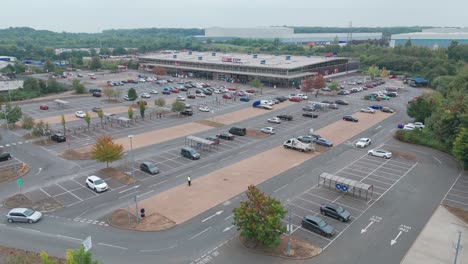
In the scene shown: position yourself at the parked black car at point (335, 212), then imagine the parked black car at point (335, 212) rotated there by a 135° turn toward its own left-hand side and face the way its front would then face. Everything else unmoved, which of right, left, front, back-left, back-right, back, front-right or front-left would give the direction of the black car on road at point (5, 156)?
left

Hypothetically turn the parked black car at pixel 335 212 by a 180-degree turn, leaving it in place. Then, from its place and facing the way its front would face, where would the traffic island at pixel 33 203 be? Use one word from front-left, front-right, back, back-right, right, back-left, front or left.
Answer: front-left

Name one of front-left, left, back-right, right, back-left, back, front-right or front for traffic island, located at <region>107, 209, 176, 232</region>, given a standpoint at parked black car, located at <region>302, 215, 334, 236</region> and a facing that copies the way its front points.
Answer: back-right

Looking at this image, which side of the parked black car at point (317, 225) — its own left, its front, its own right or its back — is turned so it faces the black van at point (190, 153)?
back

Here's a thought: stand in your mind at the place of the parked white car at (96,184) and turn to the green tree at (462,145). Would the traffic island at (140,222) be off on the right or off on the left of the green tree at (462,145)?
right

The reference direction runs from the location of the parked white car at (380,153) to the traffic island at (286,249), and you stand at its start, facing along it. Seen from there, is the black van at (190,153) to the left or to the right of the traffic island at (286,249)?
right

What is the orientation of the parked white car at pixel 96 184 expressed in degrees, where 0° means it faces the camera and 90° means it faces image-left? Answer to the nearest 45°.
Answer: approximately 315°

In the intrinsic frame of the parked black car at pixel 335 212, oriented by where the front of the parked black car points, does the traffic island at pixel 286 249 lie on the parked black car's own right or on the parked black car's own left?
on the parked black car's own right

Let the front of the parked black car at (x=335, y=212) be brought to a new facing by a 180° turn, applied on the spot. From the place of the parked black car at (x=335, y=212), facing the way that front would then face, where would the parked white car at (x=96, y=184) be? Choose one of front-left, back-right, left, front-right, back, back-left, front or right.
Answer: front-left
